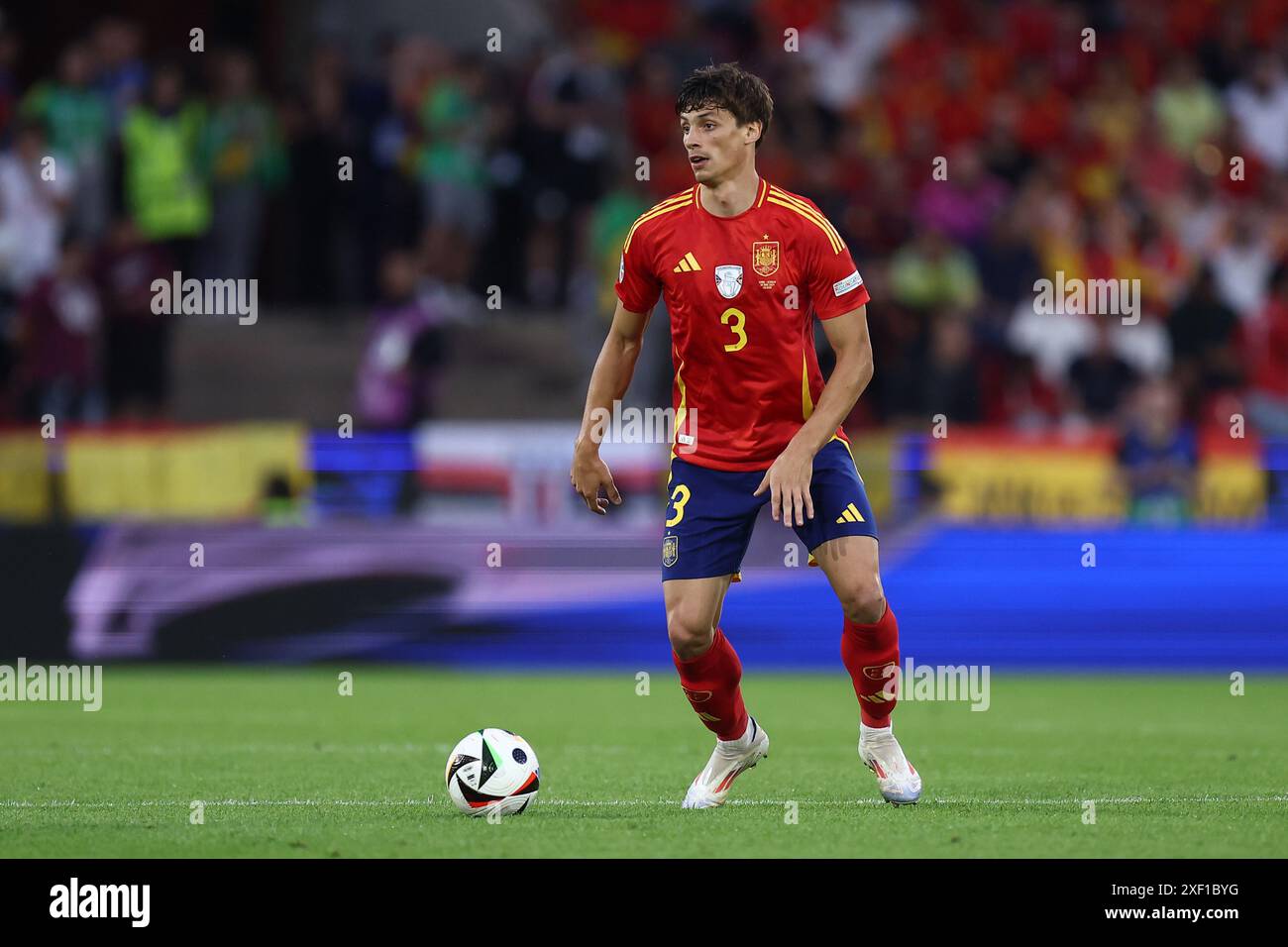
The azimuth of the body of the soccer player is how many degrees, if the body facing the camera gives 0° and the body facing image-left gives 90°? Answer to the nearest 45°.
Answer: approximately 0°
